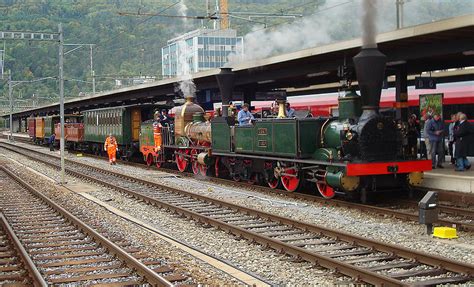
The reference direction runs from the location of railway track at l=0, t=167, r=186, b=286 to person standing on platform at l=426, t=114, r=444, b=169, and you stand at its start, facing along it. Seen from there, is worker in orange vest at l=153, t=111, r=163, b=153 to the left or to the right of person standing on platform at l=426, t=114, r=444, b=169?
left

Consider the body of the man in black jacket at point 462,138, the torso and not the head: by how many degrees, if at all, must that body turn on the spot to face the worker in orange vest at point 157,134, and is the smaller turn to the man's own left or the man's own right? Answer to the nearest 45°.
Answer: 0° — they already face them

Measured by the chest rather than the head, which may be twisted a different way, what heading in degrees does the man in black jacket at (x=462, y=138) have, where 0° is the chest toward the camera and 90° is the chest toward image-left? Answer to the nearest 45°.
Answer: approximately 90°

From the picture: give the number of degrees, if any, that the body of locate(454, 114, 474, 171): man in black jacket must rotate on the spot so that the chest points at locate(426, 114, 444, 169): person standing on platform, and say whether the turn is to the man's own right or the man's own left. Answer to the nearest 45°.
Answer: approximately 45° to the man's own right
